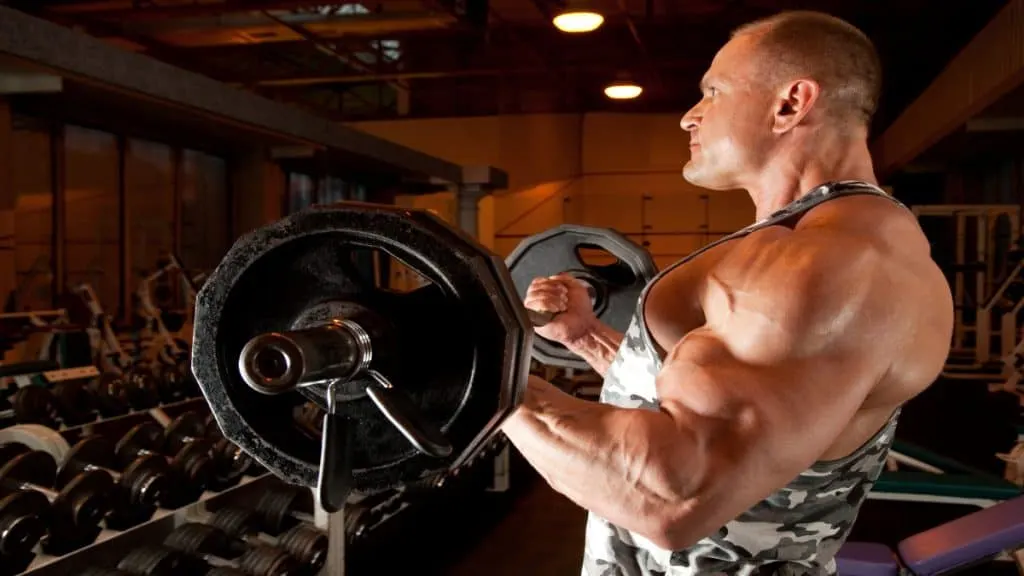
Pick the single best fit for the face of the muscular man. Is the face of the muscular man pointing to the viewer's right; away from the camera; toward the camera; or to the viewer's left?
to the viewer's left

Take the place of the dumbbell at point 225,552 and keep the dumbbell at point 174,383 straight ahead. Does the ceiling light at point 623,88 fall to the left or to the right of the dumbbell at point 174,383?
right

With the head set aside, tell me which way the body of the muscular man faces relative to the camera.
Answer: to the viewer's left

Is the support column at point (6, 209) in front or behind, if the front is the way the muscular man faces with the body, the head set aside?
in front

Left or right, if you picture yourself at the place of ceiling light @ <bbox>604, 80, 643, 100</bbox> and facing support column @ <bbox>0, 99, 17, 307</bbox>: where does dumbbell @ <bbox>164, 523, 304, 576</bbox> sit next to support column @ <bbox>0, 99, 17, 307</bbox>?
left

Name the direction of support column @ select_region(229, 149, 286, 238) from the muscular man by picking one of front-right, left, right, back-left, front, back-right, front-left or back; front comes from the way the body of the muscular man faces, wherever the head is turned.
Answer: front-right
